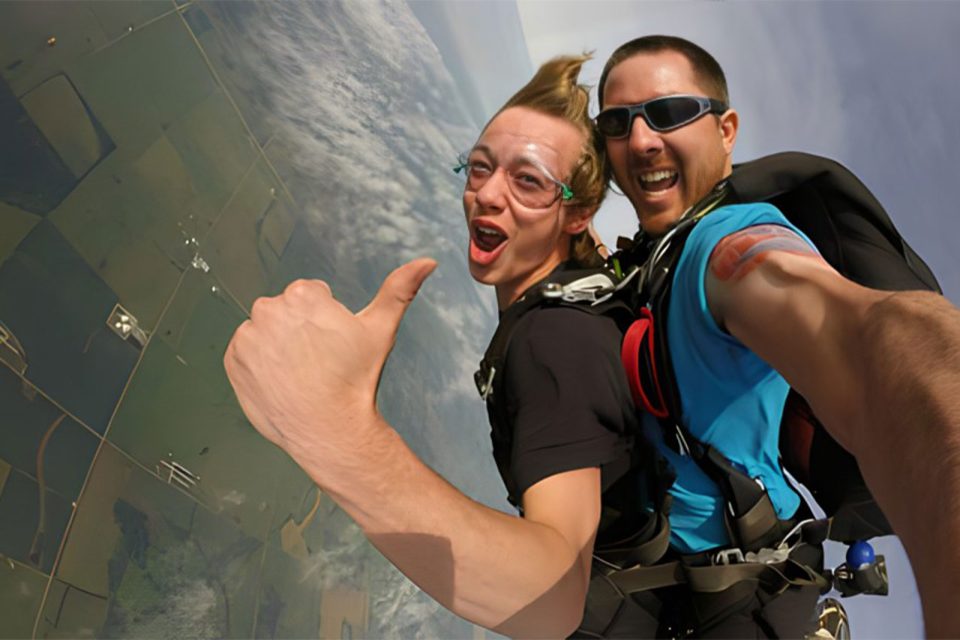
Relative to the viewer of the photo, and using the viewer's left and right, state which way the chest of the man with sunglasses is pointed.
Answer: facing the viewer and to the left of the viewer
